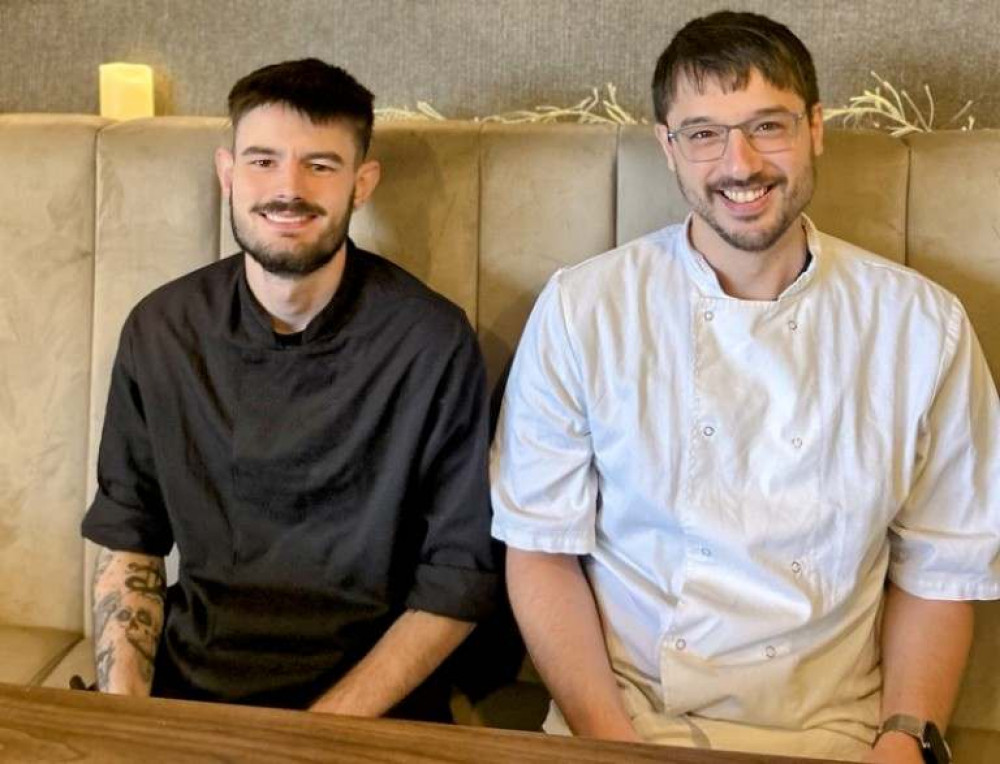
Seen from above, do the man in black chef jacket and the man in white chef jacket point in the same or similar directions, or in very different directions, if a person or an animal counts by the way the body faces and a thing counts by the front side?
same or similar directions

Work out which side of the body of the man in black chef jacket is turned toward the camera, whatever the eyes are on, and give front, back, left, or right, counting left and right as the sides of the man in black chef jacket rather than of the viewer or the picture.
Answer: front

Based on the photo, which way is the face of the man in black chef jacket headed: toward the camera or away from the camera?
toward the camera

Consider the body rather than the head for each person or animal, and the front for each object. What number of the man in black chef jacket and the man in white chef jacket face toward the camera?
2

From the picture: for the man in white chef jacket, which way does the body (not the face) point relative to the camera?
toward the camera

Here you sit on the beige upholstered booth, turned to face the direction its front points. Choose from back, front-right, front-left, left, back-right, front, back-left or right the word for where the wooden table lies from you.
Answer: front

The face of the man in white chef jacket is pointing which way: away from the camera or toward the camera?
toward the camera
